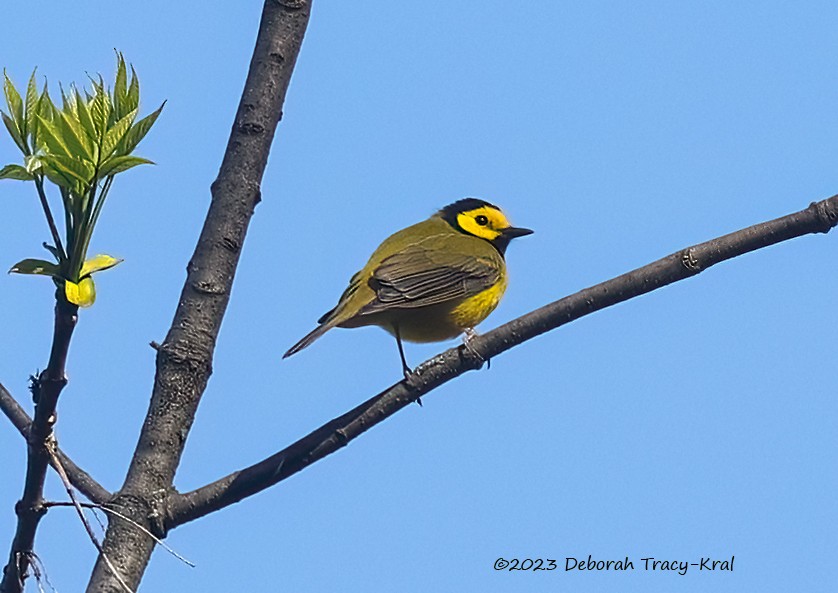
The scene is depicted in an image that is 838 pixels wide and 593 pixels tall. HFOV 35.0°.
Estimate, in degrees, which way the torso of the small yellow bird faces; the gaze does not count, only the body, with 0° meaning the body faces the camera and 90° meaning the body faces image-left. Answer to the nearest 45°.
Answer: approximately 270°
